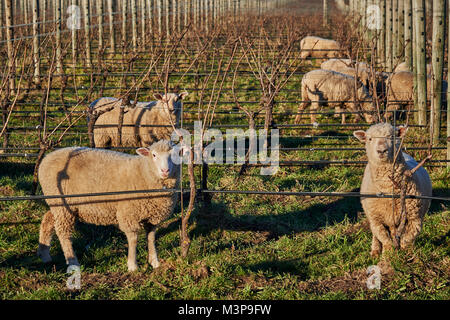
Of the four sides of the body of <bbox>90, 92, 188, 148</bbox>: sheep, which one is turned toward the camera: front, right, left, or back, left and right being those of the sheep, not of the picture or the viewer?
right

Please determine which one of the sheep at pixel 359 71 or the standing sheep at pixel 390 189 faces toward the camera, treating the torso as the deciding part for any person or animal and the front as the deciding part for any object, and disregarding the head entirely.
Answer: the standing sheep

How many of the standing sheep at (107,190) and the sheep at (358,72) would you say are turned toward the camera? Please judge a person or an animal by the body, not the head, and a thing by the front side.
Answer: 0

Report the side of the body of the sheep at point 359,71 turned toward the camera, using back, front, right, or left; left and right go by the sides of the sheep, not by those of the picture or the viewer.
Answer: right

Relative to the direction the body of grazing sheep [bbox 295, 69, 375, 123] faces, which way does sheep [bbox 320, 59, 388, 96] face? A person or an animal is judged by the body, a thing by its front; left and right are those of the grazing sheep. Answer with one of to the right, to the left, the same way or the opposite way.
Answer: the same way

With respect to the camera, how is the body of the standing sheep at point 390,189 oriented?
toward the camera

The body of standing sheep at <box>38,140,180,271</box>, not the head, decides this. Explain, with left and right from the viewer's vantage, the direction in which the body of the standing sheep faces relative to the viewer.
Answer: facing to the right of the viewer

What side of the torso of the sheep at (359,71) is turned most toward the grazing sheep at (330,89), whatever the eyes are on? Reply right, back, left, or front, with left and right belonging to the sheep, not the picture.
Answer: right

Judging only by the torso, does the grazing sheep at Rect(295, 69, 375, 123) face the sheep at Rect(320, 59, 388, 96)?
no

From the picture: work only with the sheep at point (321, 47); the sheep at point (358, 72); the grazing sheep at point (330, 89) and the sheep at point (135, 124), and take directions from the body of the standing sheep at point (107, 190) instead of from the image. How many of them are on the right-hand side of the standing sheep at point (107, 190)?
0

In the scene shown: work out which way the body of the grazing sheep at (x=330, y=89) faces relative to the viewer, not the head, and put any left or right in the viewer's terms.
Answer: facing to the right of the viewer

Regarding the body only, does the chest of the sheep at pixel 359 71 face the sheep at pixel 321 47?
no

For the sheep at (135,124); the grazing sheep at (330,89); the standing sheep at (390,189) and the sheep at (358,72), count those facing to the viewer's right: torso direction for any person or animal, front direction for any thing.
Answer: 3
